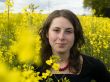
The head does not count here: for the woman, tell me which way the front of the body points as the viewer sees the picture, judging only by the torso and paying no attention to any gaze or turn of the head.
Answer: toward the camera
